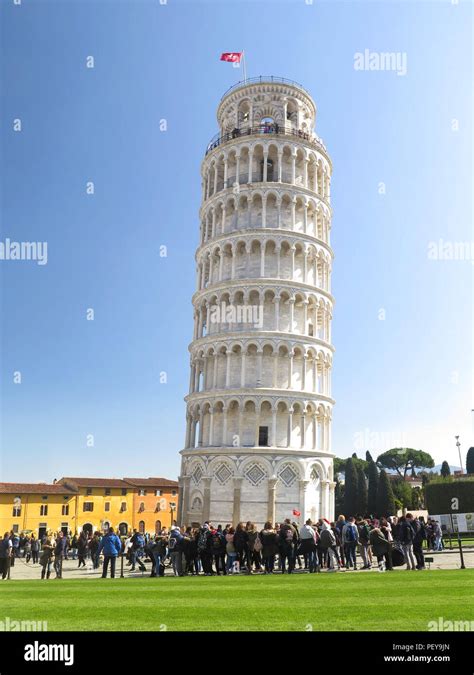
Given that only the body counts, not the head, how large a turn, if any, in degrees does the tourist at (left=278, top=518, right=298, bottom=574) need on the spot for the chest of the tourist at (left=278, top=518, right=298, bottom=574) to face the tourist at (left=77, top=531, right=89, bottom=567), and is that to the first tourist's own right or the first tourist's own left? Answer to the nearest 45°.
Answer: approximately 45° to the first tourist's own left

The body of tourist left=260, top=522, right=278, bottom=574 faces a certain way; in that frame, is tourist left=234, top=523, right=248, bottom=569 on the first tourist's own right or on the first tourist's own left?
on the first tourist's own left

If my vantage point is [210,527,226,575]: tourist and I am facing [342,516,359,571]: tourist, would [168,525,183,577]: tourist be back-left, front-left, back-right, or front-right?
back-right

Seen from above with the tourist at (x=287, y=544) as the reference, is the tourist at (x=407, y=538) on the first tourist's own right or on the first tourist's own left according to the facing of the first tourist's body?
on the first tourist's own right

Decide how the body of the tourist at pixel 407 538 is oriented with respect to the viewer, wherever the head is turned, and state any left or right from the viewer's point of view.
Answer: facing away from the viewer

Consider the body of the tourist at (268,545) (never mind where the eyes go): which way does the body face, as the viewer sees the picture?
away from the camera

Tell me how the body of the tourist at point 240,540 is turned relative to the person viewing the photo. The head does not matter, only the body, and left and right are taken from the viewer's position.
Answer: facing away from the viewer

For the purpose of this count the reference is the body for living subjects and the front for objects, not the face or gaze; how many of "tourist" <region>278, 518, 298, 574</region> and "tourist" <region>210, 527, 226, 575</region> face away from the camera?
2
